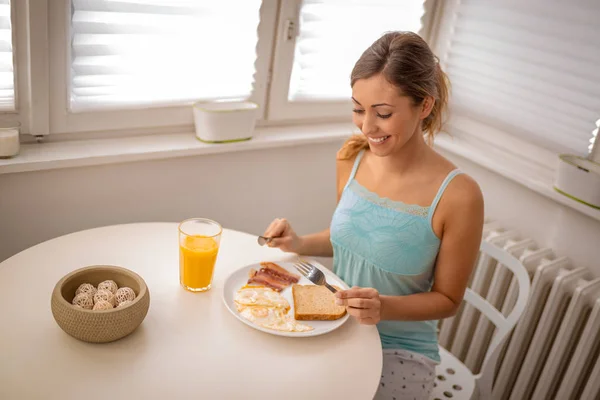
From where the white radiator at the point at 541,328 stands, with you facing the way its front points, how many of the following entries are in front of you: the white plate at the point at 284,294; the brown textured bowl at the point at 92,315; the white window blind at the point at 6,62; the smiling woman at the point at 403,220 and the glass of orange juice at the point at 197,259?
5

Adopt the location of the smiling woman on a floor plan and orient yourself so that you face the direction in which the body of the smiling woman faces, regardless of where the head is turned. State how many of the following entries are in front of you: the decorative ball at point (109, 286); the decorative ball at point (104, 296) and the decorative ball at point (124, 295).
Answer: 3

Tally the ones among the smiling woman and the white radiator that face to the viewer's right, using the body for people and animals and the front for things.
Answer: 0

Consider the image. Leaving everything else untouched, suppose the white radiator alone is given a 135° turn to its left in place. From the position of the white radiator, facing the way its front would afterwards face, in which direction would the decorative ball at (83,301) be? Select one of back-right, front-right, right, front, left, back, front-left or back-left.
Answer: back-right

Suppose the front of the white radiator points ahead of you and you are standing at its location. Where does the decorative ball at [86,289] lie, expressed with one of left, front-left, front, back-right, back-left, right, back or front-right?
front

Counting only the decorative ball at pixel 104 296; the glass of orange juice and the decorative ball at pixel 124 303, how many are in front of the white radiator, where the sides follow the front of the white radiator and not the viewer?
3

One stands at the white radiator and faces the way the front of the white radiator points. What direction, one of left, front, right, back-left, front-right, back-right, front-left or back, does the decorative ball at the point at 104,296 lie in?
front

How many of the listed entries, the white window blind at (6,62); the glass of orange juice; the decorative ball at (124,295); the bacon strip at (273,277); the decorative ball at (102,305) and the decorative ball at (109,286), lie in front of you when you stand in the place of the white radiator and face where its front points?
6

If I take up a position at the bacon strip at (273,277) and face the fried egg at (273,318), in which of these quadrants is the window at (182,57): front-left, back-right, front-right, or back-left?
back-right

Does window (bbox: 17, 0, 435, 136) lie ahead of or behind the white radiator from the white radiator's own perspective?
ahead

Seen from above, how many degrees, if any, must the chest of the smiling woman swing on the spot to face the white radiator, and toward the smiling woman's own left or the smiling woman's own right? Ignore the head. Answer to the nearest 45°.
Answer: approximately 180°

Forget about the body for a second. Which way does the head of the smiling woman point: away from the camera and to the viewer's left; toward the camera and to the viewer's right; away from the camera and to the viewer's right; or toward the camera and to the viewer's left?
toward the camera and to the viewer's left

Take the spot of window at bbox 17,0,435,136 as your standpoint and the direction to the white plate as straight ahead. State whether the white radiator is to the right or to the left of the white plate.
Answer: left

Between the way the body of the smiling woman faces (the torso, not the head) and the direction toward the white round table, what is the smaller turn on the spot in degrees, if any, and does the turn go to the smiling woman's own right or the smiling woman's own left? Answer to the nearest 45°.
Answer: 0° — they already face it

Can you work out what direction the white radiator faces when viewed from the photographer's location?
facing the viewer and to the left of the viewer
